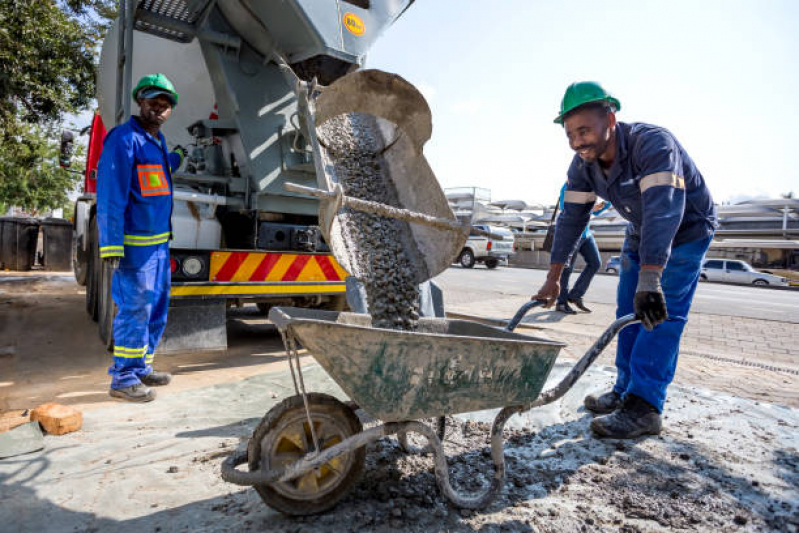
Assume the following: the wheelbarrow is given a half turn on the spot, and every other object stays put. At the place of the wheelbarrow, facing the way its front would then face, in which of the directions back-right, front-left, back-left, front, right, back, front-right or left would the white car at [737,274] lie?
front

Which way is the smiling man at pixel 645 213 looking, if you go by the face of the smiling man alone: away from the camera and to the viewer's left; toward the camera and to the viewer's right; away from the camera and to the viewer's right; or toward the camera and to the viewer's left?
toward the camera and to the viewer's left

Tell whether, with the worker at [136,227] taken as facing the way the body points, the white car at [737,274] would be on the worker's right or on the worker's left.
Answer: on the worker's left

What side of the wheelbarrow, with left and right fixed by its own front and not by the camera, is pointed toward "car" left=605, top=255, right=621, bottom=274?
back

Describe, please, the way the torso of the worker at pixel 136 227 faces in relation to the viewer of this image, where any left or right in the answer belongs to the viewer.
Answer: facing the viewer and to the right of the viewer

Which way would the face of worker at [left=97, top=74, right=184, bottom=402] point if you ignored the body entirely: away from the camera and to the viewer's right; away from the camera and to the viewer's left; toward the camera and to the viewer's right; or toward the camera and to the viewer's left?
toward the camera and to the viewer's right

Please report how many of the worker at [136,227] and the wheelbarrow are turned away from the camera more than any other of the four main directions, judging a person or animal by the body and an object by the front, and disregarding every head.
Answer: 0

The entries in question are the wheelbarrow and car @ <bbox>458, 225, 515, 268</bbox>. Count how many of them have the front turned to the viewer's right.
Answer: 0

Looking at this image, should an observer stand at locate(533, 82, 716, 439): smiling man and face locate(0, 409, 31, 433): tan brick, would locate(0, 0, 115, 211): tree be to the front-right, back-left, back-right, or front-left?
front-right

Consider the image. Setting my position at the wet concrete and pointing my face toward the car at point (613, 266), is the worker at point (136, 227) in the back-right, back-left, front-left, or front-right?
back-left

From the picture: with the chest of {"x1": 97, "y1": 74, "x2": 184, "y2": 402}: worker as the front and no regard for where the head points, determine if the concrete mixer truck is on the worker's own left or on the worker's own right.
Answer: on the worker's own left

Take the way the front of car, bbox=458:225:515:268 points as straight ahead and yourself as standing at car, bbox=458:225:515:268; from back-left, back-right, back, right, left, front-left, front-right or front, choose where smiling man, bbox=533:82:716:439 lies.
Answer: back-left

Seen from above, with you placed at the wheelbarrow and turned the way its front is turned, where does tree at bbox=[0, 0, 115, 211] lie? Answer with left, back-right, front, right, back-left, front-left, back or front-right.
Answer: right
